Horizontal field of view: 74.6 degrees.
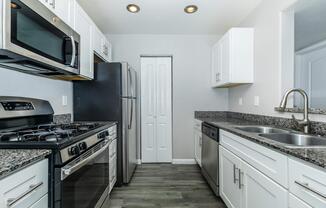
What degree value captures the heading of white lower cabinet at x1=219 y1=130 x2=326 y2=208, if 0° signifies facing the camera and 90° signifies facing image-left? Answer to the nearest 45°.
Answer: approximately 45°

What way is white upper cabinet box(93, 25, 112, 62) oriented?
to the viewer's right

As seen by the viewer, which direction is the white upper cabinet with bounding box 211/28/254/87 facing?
to the viewer's left

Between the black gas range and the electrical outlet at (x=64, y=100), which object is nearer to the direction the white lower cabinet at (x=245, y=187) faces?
the black gas range

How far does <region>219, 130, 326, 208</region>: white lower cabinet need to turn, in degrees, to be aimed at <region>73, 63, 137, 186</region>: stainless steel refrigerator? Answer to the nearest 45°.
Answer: approximately 45° to its right

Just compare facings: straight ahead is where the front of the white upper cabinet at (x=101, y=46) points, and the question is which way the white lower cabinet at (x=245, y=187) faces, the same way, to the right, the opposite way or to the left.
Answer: the opposite way

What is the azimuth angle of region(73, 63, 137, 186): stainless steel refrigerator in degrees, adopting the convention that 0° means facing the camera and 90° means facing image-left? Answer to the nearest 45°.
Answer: approximately 270°

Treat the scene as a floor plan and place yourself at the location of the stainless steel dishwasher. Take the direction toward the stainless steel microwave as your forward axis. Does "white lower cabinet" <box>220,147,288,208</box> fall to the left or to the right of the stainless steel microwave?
left

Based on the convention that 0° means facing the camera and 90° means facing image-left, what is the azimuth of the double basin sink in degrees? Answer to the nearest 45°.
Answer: approximately 45°

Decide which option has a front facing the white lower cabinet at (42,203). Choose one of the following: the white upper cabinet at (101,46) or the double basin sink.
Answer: the double basin sink

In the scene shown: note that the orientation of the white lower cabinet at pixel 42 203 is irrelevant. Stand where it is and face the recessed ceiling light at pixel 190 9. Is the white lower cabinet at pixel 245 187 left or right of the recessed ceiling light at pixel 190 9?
right

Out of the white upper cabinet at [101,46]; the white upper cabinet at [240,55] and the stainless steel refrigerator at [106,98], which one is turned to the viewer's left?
the white upper cabinet at [240,55]
